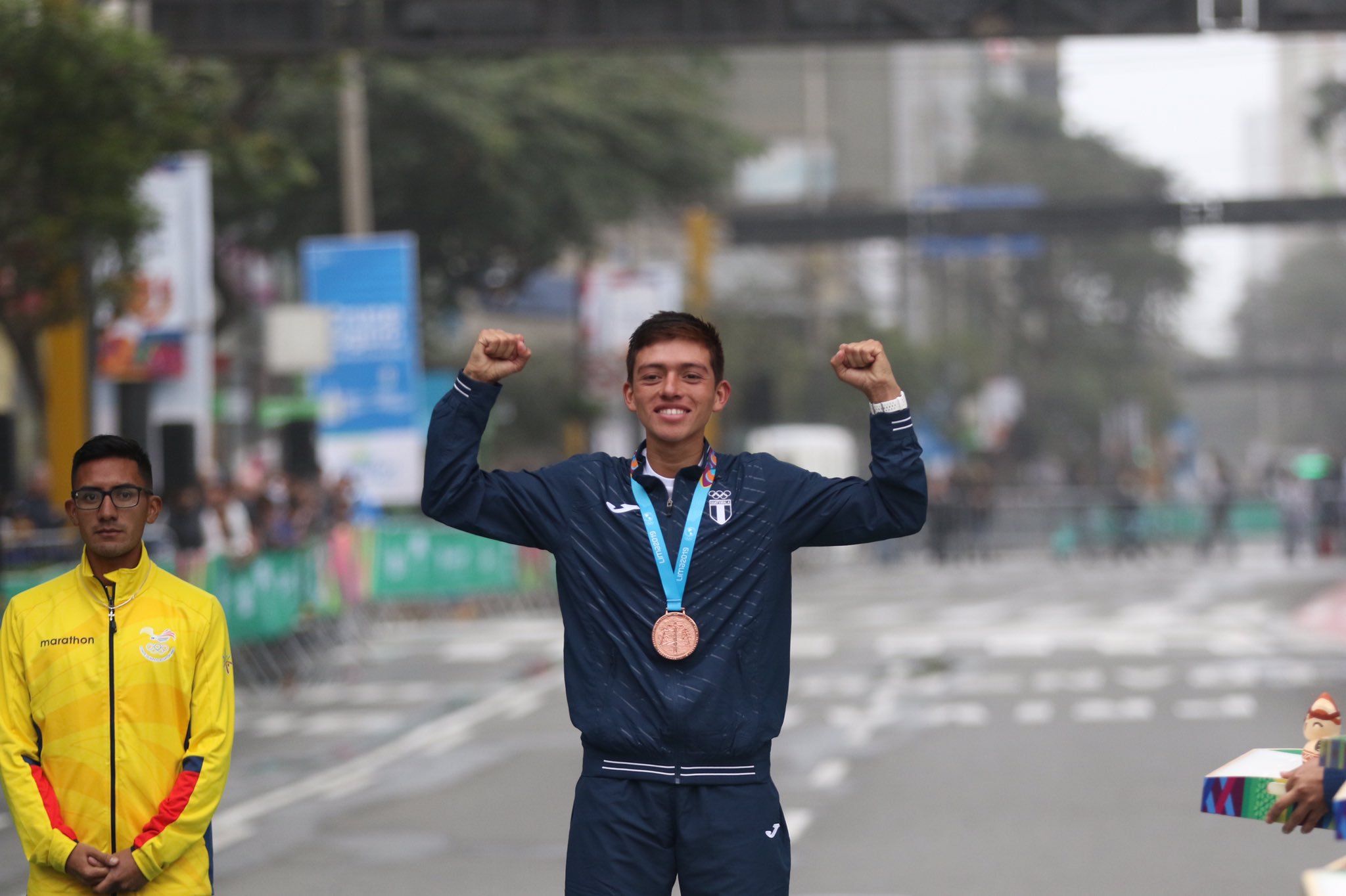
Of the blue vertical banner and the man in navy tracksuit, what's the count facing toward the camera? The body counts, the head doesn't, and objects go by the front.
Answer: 2

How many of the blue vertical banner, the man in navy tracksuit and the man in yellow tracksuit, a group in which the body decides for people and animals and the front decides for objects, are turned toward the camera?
3

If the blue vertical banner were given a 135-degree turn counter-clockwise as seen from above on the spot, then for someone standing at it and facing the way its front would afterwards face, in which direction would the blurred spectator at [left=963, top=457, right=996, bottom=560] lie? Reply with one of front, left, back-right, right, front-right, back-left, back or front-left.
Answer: front

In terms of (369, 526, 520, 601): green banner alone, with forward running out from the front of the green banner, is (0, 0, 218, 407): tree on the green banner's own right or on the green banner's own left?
on the green banner's own right

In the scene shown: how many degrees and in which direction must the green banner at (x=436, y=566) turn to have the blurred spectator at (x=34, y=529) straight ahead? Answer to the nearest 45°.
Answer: approximately 45° to its right

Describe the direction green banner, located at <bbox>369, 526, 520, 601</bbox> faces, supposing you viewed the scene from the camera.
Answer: facing the viewer and to the right of the viewer

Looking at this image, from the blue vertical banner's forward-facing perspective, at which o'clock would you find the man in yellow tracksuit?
The man in yellow tracksuit is roughly at 12 o'clock from the blue vertical banner.

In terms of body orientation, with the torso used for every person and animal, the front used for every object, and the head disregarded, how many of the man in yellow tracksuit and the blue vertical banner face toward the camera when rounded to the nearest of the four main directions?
2

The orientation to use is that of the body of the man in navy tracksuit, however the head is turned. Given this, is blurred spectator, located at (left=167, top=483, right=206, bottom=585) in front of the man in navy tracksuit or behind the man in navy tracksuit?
behind
